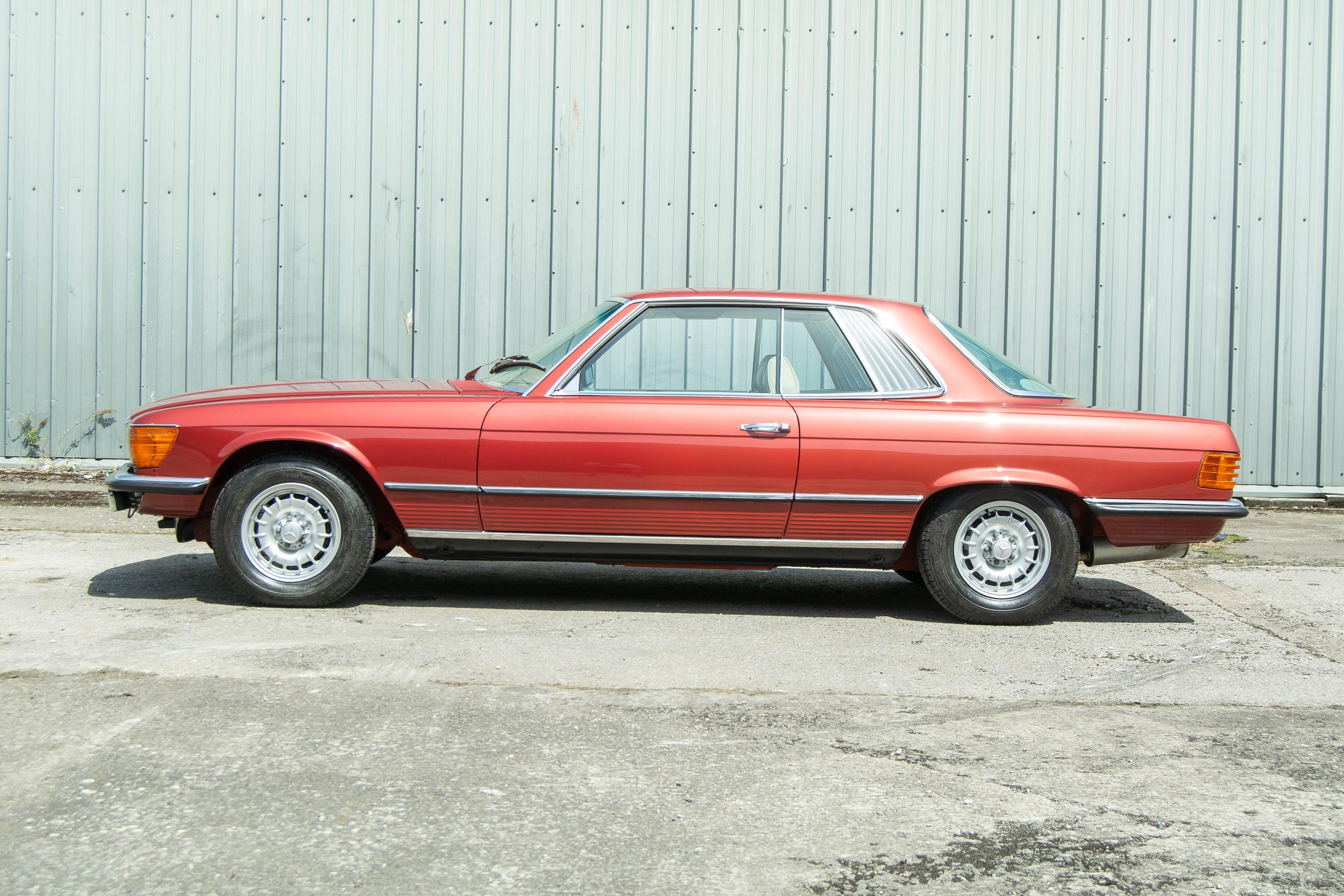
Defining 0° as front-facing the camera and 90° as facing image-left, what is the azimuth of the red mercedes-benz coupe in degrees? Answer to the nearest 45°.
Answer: approximately 90°
